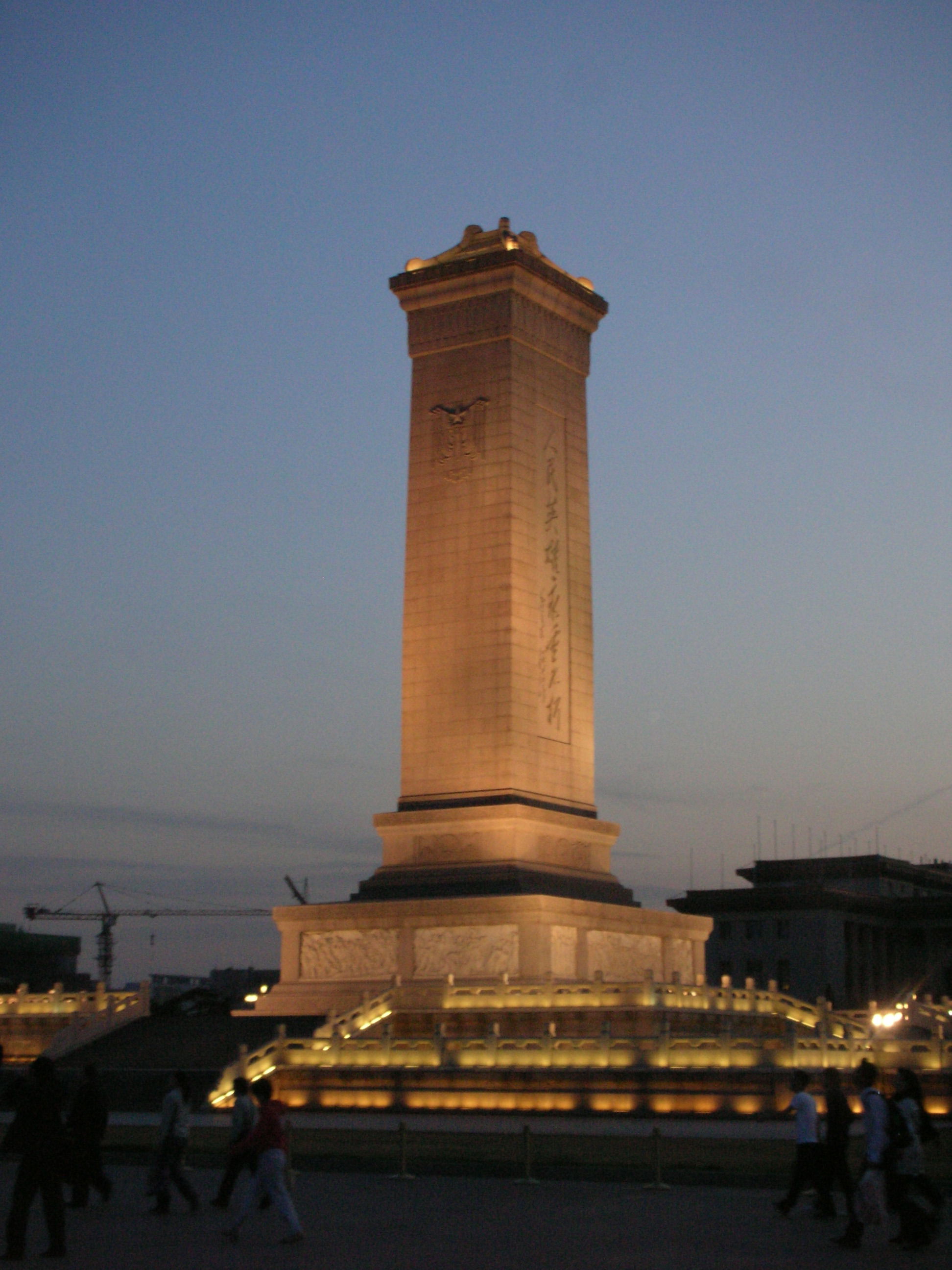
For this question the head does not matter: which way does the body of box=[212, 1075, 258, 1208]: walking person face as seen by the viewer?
to the viewer's left

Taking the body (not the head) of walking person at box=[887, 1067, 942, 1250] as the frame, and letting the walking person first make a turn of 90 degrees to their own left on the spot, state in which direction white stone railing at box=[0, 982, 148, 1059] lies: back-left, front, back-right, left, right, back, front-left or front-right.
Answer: back-right

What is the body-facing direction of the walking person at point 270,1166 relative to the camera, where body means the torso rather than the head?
to the viewer's left

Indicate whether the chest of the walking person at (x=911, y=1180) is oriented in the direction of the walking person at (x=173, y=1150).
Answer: yes

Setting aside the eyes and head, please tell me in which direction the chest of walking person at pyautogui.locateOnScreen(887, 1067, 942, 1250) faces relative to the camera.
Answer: to the viewer's left

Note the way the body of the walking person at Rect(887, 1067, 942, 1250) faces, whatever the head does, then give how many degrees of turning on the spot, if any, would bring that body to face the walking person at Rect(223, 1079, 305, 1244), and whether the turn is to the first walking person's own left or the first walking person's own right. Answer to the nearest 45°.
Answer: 0° — they already face them
